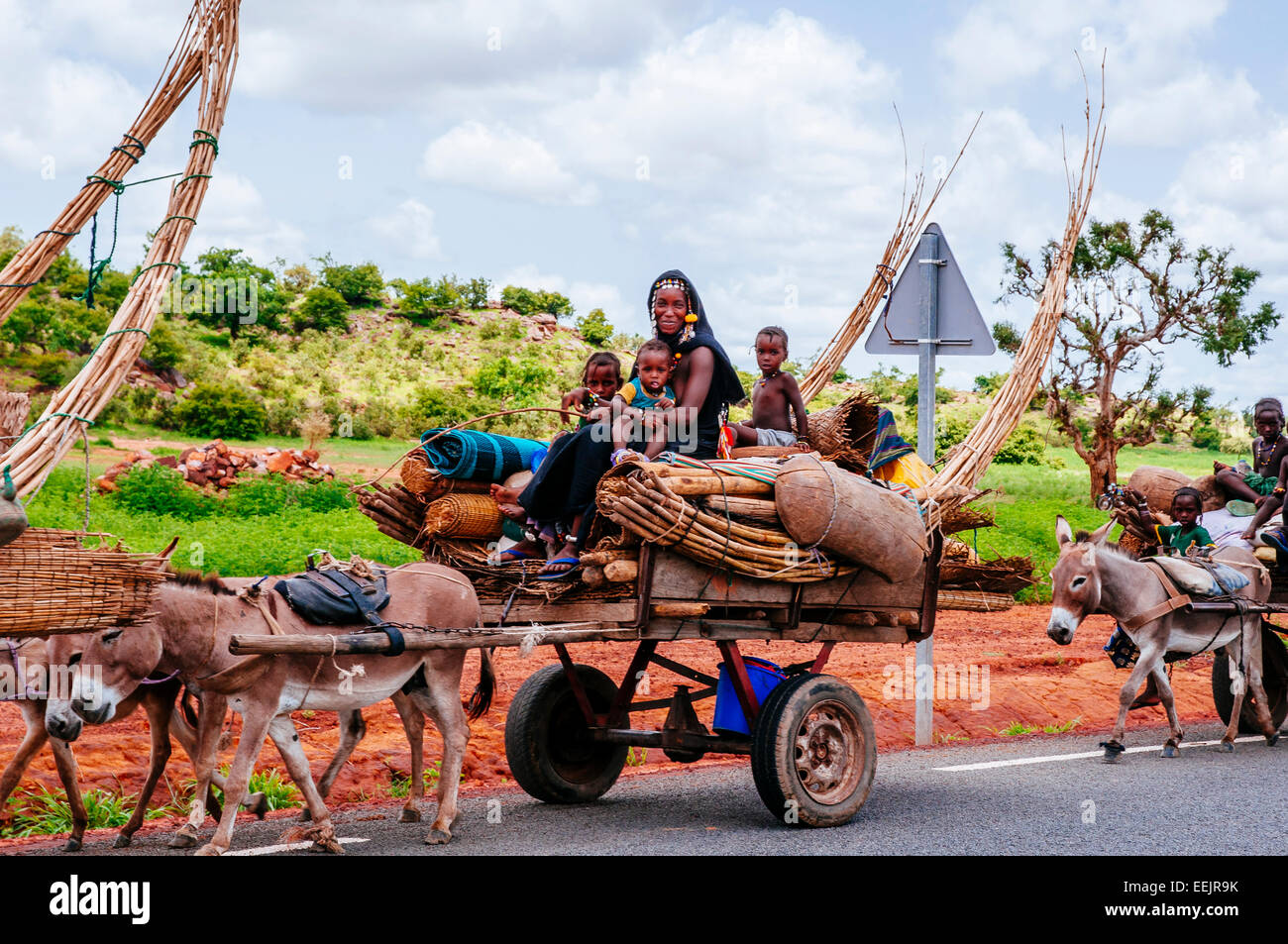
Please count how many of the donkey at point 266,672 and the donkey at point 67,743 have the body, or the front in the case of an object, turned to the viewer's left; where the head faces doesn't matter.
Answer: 2

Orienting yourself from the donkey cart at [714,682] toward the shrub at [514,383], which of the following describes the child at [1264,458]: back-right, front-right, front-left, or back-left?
front-right

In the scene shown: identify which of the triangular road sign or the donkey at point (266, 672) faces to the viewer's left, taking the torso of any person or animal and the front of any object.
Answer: the donkey

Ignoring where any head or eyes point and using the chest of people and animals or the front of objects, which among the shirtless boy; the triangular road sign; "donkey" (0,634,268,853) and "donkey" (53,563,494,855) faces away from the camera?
the triangular road sign

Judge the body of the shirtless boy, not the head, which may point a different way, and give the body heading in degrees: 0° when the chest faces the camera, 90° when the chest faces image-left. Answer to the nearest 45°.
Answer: approximately 45°

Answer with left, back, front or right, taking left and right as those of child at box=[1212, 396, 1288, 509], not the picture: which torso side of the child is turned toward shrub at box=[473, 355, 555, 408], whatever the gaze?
right

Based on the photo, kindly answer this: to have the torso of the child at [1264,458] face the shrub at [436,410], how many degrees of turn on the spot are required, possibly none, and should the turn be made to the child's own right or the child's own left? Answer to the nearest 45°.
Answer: approximately 90° to the child's own right

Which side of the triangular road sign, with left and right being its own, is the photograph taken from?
back

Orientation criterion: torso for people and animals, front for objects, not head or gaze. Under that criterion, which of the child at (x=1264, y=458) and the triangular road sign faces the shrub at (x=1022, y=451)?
the triangular road sign

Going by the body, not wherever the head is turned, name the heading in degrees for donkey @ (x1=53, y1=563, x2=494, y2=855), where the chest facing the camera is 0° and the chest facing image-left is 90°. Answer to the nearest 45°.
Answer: approximately 90°

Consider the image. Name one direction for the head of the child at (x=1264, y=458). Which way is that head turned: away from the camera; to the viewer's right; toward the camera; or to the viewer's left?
toward the camera

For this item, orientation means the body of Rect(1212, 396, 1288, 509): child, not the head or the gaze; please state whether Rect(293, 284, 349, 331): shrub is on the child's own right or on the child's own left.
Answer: on the child's own right

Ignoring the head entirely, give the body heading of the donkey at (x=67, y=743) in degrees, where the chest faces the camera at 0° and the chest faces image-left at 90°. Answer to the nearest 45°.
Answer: approximately 90°

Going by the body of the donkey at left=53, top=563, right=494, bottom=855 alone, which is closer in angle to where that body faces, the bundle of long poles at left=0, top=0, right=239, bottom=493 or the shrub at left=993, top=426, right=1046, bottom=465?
the bundle of long poles

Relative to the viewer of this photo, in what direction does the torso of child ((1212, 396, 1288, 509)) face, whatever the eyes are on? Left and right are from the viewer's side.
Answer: facing the viewer and to the left of the viewer

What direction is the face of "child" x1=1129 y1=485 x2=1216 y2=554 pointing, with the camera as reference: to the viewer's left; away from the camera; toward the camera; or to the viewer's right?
toward the camera
